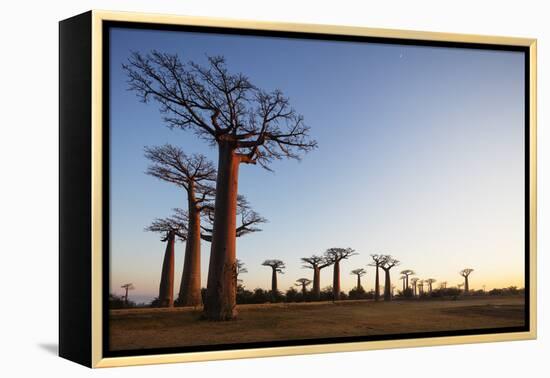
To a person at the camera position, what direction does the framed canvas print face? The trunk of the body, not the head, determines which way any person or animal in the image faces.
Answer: facing the viewer and to the right of the viewer
